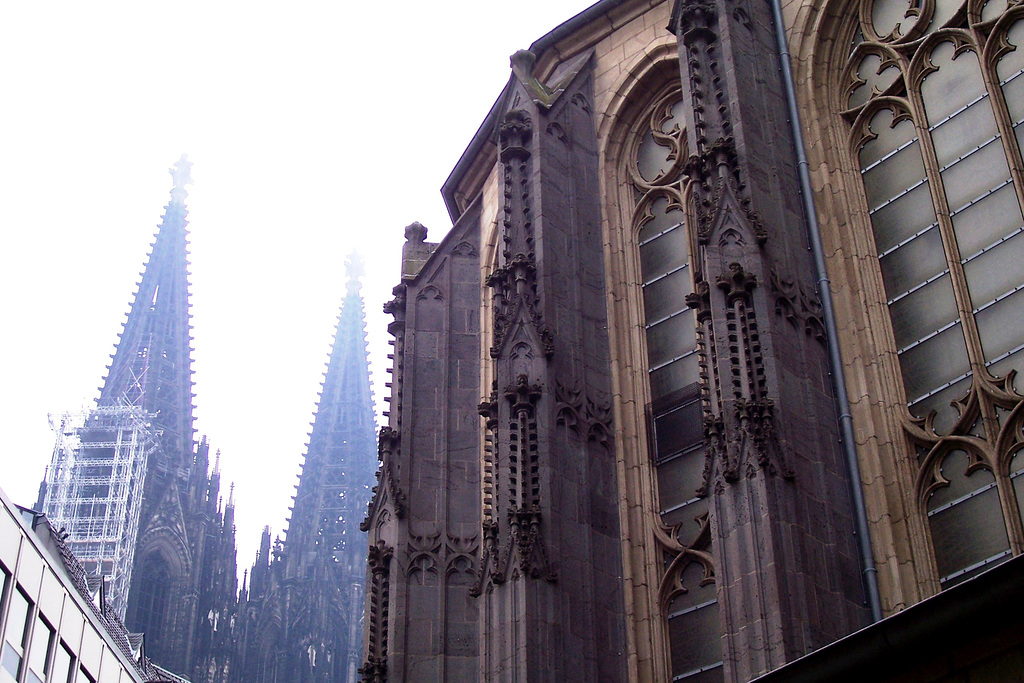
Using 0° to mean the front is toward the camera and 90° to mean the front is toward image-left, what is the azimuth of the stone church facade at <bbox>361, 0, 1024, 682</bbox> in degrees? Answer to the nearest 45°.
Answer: approximately 45°

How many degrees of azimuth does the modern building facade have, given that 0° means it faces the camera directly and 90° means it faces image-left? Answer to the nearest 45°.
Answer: approximately 315°

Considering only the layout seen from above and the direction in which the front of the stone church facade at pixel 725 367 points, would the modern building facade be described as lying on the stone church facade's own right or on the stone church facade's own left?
on the stone church facade's own right
